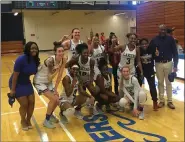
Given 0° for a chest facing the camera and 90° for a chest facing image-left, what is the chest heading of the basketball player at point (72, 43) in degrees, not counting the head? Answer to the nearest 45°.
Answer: approximately 315°

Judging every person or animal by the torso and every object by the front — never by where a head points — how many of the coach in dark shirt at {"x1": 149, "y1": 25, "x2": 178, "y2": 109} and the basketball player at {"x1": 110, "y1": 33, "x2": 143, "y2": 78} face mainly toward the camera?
2

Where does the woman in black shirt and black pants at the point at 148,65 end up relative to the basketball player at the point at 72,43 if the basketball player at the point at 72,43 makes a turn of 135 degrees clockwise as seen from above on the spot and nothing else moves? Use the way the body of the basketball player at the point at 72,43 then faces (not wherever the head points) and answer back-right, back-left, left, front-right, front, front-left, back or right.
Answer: back

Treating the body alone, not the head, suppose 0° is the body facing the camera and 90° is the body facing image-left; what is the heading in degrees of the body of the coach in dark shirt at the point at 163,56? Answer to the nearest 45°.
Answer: approximately 0°

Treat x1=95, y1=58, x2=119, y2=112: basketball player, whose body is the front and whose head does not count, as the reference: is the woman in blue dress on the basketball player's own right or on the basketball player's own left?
on the basketball player's own right

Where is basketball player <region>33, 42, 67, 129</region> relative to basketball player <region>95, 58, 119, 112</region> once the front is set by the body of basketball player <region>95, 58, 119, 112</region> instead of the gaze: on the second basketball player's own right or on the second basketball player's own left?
on the second basketball player's own right

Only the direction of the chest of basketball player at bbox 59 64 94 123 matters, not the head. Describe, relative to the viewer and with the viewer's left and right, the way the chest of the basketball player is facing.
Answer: facing the viewer and to the right of the viewer
